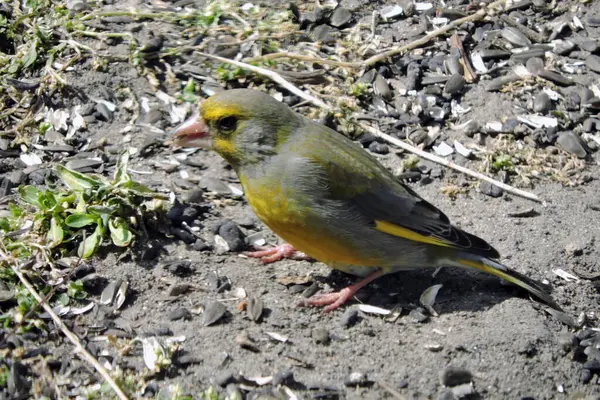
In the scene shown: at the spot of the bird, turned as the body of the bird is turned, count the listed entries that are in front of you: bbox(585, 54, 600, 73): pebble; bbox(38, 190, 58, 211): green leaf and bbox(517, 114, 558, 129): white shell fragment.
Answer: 1

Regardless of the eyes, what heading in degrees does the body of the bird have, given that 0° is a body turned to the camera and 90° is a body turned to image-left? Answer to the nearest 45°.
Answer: approximately 90°

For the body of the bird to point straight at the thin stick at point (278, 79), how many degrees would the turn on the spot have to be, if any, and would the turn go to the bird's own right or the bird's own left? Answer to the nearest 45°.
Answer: approximately 90° to the bird's own right

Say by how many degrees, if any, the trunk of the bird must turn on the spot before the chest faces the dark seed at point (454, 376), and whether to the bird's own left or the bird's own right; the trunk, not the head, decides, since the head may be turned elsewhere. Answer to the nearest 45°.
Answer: approximately 135° to the bird's own left

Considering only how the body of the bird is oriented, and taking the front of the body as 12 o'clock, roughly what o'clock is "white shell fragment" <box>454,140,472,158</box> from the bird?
The white shell fragment is roughly at 4 o'clock from the bird.

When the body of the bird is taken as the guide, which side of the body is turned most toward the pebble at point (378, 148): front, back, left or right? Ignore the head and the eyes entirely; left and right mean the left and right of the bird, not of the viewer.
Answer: right

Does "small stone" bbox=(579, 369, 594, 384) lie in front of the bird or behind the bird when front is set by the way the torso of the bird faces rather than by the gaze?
behind

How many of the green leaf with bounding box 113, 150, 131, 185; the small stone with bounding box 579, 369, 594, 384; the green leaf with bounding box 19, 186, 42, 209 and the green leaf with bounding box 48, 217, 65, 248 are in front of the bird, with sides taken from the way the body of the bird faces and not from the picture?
3

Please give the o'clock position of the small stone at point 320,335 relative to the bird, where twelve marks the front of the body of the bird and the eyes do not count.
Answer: The small stone is roughly at 9 o'clock from the bird.

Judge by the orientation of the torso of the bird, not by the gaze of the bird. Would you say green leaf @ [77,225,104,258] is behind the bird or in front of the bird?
in front

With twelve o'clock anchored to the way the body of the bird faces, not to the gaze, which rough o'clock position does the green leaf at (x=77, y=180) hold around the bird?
The green leaf is roughly at 12 o'clock from the bird.

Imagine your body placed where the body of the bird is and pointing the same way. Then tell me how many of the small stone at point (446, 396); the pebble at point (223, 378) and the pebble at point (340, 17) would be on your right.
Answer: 1

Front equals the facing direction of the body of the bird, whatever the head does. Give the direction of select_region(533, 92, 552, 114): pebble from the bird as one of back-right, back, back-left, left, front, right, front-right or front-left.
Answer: back-right

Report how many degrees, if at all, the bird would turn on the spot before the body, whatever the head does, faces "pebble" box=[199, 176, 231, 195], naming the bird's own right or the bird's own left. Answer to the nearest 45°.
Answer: approximately 45° to the bird's own right

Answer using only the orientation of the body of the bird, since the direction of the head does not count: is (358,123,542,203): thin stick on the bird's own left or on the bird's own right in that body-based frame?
on the bird's own right

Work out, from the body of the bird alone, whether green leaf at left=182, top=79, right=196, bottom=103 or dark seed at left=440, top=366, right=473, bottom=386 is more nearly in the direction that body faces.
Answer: the green leaf

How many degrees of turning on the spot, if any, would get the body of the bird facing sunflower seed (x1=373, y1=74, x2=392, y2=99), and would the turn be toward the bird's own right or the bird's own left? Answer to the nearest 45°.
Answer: approximately 90° to the bird's own right

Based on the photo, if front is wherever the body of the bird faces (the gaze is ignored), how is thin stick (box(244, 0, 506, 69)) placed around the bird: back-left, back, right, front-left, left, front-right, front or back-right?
right
